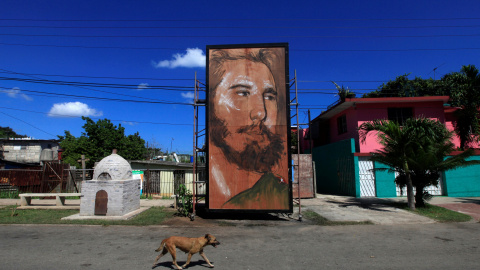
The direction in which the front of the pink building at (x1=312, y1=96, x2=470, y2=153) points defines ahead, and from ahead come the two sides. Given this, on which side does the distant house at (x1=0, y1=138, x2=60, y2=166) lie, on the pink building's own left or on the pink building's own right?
on the pink building's own right

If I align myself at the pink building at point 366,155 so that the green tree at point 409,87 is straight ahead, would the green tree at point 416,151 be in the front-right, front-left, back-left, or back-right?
back-right

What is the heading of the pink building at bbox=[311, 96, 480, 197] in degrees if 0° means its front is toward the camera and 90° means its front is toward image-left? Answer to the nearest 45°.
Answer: approximately 0°

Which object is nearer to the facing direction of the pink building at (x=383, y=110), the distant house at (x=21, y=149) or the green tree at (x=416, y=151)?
the green tree

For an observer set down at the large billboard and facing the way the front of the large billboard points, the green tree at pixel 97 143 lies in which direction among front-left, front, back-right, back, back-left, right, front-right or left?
back-right

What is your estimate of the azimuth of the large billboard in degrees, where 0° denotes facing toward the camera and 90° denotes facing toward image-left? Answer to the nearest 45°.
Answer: approximately 0°

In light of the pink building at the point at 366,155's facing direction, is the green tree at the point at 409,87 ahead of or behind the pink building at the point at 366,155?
behind

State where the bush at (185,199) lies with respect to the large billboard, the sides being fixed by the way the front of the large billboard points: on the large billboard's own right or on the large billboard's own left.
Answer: on the large billboard's own right

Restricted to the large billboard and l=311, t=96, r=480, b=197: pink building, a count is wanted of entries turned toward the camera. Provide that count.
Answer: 2

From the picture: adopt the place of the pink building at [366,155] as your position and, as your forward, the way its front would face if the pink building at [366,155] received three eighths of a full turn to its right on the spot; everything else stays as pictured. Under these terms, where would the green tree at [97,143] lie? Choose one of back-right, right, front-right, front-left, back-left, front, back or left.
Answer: front-left
